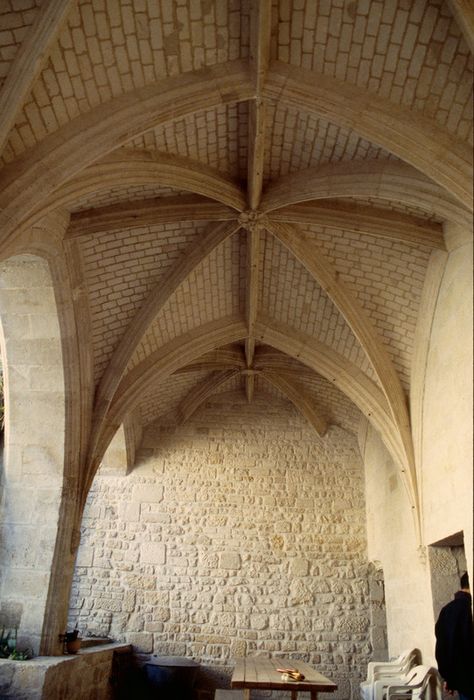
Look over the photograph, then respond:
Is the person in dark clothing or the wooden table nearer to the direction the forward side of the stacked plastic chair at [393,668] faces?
the wooden table

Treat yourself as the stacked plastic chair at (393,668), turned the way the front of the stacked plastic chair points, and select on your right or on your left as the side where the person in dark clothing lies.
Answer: on your left

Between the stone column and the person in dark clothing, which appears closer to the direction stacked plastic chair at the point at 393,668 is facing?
the stone column

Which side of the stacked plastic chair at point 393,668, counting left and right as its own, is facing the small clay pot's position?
front

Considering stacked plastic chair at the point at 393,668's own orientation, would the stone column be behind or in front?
in front

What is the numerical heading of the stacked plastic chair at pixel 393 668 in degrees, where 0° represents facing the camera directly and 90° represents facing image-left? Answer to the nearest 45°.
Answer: approximately 90°
